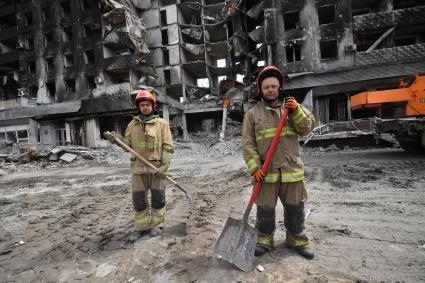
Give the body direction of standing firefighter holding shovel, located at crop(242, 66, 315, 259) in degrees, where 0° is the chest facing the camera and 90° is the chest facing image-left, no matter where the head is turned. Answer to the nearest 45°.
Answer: approximately 0°

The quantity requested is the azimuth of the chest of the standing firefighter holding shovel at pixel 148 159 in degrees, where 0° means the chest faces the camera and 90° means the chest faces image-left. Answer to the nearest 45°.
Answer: approximately 0°

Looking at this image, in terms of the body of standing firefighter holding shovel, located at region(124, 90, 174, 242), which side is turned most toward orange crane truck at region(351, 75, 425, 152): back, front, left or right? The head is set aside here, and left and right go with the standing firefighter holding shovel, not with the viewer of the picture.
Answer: left

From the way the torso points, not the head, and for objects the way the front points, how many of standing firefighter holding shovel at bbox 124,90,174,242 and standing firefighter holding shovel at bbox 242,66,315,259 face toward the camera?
2

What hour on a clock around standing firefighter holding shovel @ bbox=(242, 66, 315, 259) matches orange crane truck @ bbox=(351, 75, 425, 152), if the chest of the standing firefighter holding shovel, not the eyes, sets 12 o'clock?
The orange crane truck is roughly at 7 o'clock from the standing firefighter holding shovel.

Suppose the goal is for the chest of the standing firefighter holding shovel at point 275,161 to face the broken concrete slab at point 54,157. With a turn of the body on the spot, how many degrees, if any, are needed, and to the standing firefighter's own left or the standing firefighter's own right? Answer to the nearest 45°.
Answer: approximately 135° to the standing firefighter's own right

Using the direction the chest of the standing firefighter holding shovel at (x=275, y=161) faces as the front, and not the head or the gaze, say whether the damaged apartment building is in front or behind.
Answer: behind

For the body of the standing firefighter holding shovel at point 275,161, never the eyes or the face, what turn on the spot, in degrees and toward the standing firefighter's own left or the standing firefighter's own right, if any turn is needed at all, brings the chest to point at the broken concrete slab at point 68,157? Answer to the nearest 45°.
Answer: approximately 135° to the standing firefighter's own right
